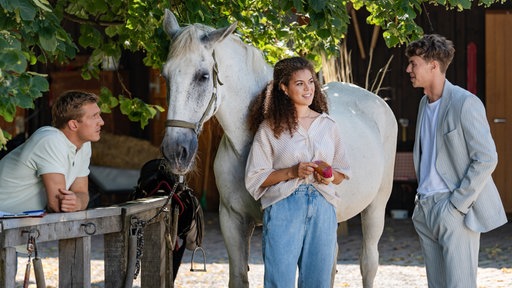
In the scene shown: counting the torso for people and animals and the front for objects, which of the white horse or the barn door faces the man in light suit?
the barn door

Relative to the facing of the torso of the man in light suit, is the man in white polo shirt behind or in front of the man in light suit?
in front

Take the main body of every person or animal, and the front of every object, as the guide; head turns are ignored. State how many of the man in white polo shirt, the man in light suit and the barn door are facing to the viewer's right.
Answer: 1

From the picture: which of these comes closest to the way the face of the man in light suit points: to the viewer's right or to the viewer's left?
to the viewer's left

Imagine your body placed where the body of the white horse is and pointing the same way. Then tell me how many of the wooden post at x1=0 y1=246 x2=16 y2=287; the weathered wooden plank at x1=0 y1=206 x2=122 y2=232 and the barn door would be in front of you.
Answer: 2

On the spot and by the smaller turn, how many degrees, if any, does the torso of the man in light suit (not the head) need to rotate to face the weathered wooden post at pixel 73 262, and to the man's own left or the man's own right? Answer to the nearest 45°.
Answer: approximately 45° to the man's own right

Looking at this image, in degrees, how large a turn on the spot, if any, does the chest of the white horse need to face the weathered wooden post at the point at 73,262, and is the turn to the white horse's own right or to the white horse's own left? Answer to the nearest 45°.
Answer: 0° — it already faces it

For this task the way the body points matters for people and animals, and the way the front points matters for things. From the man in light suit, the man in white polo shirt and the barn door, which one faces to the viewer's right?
the man in white polo shirt

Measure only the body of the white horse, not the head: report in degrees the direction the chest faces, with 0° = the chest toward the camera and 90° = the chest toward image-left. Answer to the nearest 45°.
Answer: approximately 45°

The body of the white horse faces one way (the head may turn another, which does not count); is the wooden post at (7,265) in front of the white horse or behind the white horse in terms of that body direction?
in front

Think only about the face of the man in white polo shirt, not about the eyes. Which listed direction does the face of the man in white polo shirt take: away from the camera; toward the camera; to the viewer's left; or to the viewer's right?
to the viewer's right

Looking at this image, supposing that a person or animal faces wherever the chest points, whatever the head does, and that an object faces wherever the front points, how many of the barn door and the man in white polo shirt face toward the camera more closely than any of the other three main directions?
1
